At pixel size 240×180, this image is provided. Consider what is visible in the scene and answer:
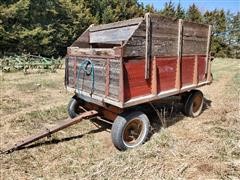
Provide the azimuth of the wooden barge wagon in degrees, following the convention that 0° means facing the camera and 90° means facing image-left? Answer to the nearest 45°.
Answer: approximately 45°
